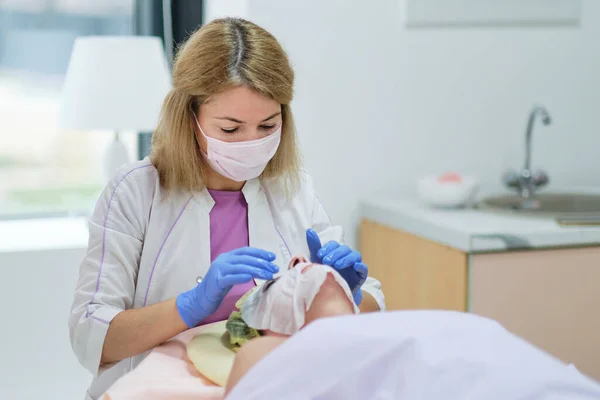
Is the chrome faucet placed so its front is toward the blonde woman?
no

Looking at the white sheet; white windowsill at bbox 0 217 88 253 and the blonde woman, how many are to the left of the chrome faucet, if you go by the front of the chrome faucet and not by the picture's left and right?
0

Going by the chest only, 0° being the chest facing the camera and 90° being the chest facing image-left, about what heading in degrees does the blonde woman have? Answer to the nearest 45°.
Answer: approximately 315°

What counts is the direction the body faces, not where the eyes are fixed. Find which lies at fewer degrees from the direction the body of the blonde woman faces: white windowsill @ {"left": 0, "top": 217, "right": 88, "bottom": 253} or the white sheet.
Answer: the white sheet

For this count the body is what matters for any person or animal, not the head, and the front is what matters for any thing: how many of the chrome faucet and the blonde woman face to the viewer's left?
0

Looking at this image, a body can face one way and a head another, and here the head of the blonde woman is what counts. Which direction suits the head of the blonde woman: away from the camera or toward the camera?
toward the camera

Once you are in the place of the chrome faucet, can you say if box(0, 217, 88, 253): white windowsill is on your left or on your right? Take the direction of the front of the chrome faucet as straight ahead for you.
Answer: on your right

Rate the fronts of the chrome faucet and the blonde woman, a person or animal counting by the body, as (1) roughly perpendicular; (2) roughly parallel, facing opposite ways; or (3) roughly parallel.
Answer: roughly parallel

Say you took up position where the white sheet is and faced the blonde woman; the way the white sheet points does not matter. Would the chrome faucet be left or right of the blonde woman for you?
right

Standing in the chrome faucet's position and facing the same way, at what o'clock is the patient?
The patient is roughly at 2 o'clock from the chrome faucet.
